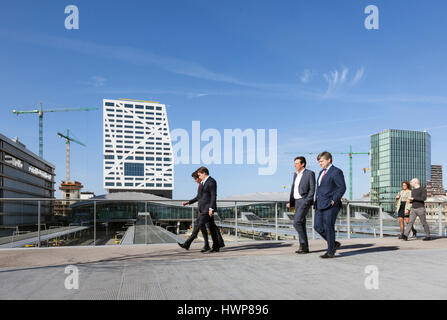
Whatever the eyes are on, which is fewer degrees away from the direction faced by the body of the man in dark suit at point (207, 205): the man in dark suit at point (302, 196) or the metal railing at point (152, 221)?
the metal railing

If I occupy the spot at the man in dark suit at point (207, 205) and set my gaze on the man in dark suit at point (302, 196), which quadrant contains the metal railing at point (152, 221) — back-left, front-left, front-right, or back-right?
back-left

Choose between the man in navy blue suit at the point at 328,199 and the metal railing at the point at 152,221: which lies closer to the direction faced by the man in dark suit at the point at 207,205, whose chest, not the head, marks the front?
the metal railing

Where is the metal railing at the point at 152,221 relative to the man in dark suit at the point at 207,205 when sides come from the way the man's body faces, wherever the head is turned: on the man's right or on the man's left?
on the man's right

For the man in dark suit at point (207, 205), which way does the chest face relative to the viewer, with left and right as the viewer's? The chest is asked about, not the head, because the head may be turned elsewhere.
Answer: facing to the left of the viewer

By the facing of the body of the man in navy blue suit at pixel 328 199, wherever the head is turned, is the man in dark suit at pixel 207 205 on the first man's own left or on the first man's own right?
on the first man's own right

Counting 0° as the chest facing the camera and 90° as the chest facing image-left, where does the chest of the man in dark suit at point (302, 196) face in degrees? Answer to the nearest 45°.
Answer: approximately 45°
